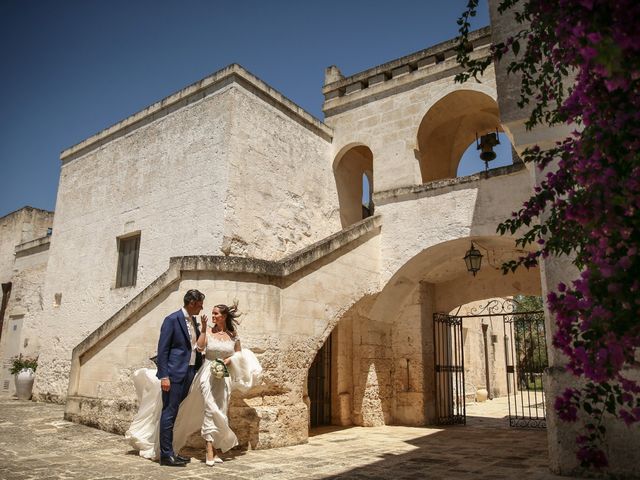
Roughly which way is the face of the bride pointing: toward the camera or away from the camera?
toward the camera

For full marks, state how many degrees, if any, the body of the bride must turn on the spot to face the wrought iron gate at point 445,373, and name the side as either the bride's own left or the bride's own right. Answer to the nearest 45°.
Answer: approximately 135° to the bride's own left

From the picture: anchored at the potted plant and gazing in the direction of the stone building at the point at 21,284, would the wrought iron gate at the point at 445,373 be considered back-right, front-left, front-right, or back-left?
back-right

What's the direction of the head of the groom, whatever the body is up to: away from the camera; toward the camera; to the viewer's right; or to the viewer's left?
to the viewer's right

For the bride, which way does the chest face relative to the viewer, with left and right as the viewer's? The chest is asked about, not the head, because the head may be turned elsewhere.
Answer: facing the viewer
